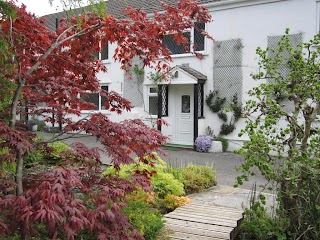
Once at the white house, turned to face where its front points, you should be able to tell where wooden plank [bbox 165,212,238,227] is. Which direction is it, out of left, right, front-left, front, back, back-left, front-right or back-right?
front-left

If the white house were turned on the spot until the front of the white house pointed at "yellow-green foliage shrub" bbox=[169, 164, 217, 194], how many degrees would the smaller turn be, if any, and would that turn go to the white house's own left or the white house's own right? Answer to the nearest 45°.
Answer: approximately 45° to the white house's own left

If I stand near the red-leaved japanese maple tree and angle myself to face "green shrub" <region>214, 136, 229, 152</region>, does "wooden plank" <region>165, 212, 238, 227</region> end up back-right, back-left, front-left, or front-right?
front-right

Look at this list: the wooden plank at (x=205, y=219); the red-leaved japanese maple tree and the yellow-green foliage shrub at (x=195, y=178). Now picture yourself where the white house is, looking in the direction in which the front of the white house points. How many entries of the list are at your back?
0

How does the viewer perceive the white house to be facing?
facing the viewer and to the left of the viewer

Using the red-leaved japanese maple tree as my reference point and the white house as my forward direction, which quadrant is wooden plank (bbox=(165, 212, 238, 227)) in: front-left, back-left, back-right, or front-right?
front-right

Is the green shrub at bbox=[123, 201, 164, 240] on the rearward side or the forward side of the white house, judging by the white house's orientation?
on the forward side

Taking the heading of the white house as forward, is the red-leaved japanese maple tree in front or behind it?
in front

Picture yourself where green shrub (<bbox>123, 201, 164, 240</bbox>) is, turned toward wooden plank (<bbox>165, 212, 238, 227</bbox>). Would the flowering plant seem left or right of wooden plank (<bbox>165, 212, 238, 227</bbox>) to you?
left

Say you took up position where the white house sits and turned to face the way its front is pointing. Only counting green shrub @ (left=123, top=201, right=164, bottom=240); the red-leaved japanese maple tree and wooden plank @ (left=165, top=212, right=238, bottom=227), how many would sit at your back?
0
